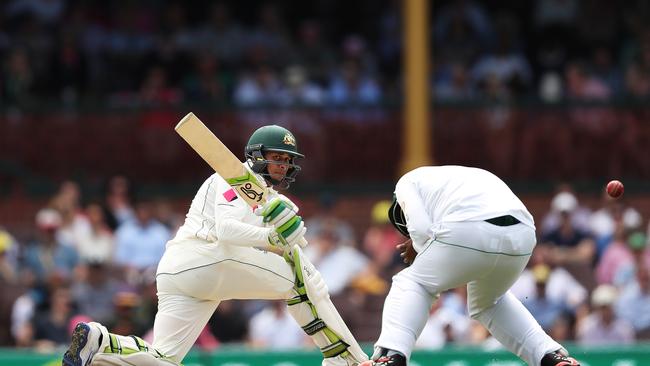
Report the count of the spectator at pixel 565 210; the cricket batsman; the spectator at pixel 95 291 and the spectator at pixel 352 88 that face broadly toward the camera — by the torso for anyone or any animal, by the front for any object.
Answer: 3

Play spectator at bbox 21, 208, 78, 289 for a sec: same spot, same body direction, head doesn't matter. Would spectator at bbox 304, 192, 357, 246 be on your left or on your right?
on your left

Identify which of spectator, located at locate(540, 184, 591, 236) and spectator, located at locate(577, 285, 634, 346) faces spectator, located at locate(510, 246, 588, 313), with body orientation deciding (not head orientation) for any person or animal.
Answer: spectator, located at locate(540, 184, 591, 236)

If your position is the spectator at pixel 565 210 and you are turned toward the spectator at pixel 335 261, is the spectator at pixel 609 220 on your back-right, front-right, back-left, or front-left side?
back-left

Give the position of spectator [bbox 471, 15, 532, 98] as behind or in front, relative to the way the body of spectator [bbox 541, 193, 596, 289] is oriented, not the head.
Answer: behind

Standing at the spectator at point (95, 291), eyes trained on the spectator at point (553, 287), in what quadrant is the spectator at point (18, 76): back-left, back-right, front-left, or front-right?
back-left

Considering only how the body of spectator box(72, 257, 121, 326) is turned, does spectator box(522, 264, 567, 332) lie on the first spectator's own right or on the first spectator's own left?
on the first spectator's own left
